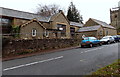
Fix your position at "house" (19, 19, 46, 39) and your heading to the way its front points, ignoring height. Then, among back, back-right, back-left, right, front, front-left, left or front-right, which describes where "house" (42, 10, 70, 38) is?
back-left

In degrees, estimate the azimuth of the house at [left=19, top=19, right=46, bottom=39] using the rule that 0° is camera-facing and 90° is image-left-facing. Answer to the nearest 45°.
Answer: approximately 0°

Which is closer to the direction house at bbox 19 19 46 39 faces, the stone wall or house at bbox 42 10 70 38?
the stone wall

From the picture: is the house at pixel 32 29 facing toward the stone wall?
yes
